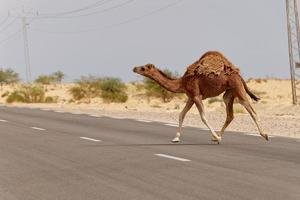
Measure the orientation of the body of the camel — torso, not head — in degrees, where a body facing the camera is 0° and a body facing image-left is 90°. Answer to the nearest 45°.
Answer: approximately 90°
